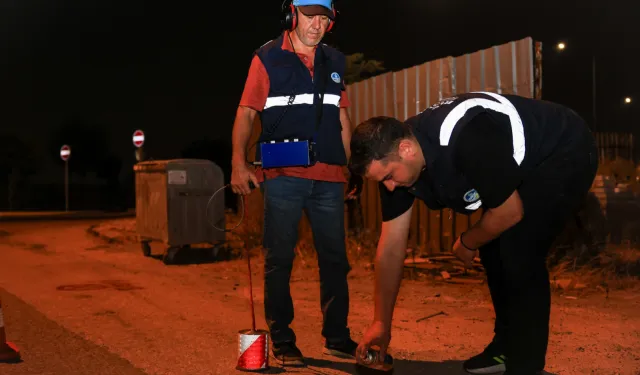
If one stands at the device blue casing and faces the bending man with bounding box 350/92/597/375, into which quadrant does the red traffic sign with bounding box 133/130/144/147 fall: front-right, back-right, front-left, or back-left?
back-left

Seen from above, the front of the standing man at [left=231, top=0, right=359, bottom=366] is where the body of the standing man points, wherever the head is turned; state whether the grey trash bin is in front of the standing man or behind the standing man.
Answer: behind

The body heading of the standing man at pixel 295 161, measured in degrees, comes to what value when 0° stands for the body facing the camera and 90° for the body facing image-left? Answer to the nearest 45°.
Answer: approximately 315°

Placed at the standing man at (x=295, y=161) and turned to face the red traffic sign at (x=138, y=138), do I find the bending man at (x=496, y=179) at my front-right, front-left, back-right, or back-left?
back-right

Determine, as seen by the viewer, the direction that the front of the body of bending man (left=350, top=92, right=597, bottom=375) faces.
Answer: to the viewer's left

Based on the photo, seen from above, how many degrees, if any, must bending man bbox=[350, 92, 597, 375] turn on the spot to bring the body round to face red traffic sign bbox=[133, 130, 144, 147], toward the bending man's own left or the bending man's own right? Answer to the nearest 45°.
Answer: approximately 45° to the bending man's own right

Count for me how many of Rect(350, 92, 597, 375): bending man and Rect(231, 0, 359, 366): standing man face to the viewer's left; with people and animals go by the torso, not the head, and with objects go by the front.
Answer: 1

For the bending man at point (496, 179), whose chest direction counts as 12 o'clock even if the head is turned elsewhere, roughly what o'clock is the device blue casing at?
The device blue casing is roughly at 1 o'clock from the bending man.
